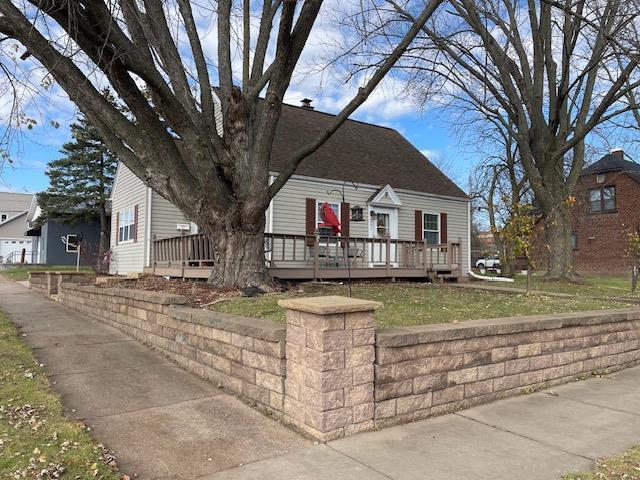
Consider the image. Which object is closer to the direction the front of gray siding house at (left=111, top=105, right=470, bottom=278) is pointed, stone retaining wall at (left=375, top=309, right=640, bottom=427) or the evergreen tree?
the stone retaining wall

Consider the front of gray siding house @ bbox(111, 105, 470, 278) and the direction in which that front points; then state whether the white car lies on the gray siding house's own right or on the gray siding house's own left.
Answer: on the gray siding house's own left

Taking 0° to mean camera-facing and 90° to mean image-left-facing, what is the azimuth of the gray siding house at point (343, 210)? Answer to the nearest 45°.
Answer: approximately 315°

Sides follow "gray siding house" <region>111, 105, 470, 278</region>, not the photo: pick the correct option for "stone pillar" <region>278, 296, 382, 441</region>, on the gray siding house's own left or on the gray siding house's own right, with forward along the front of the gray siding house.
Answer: on the gray siding house's own right

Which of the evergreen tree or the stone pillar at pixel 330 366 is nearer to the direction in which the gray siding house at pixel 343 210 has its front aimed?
the stone pillar

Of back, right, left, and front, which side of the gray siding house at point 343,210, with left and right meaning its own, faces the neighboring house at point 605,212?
left

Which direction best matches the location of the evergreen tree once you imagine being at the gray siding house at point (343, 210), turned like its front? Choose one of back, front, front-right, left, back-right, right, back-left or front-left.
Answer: back
